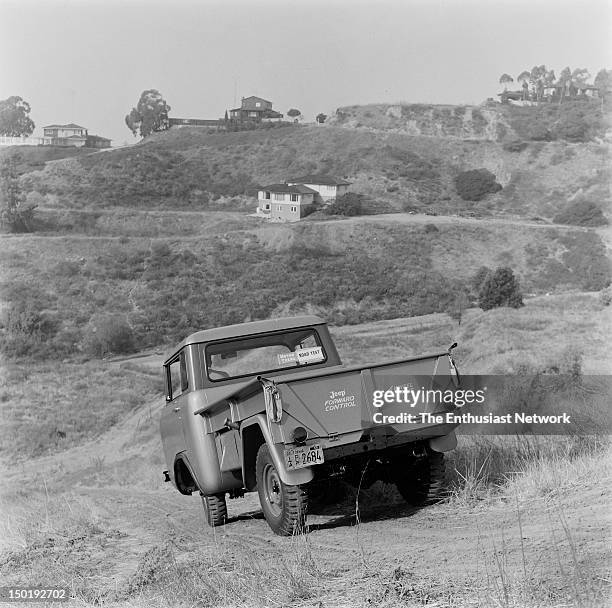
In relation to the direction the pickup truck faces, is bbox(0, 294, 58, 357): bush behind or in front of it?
in front

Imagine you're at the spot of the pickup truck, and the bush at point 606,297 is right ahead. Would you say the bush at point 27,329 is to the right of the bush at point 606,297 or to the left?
left

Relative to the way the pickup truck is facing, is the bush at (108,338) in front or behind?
in front

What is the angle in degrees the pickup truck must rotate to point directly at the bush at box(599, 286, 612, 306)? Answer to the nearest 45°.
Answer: approximately 45° to its right

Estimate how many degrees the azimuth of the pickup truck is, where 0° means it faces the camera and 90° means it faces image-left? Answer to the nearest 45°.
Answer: approximately 135°

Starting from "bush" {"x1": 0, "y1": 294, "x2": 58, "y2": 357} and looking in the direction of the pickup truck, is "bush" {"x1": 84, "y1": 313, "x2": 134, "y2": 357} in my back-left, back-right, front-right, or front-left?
front-left

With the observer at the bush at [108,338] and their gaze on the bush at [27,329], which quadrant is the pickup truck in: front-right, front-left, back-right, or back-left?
back-left

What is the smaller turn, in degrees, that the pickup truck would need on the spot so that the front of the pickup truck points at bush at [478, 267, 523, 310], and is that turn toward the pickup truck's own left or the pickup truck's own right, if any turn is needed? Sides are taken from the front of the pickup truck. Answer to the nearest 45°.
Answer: approximately 45° to the pickup truck's own right
